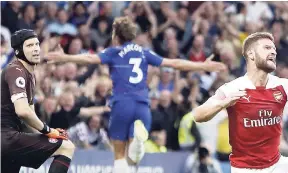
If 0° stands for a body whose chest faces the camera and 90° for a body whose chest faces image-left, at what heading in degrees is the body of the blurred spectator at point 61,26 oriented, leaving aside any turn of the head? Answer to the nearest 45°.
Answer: approximately 0°

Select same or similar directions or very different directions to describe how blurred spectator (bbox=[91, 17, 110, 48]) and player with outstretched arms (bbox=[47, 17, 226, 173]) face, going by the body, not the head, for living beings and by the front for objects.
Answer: very different directions

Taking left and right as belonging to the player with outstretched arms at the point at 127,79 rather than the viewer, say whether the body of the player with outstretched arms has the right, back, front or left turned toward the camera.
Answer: back

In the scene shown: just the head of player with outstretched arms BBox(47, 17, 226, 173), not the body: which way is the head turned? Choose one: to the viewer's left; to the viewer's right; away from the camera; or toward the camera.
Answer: away from the camera

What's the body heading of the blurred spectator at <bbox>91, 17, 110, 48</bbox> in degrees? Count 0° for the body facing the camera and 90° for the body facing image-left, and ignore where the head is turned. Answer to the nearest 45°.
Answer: approximately 0°

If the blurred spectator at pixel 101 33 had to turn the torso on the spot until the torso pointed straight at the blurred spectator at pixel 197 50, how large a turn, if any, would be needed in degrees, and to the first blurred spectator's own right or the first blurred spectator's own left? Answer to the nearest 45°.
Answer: approximately 90° to the first blurred spectator's own left

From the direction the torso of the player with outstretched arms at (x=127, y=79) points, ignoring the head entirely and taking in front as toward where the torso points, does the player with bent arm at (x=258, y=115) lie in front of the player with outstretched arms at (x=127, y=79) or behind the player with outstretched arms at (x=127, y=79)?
behind

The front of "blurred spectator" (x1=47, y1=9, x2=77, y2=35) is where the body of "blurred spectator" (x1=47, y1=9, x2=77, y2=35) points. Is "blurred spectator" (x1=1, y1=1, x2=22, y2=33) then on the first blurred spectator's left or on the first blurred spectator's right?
on the first blurred spectator's right

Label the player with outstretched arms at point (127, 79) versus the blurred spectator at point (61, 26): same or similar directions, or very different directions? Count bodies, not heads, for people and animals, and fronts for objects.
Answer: very different directions
